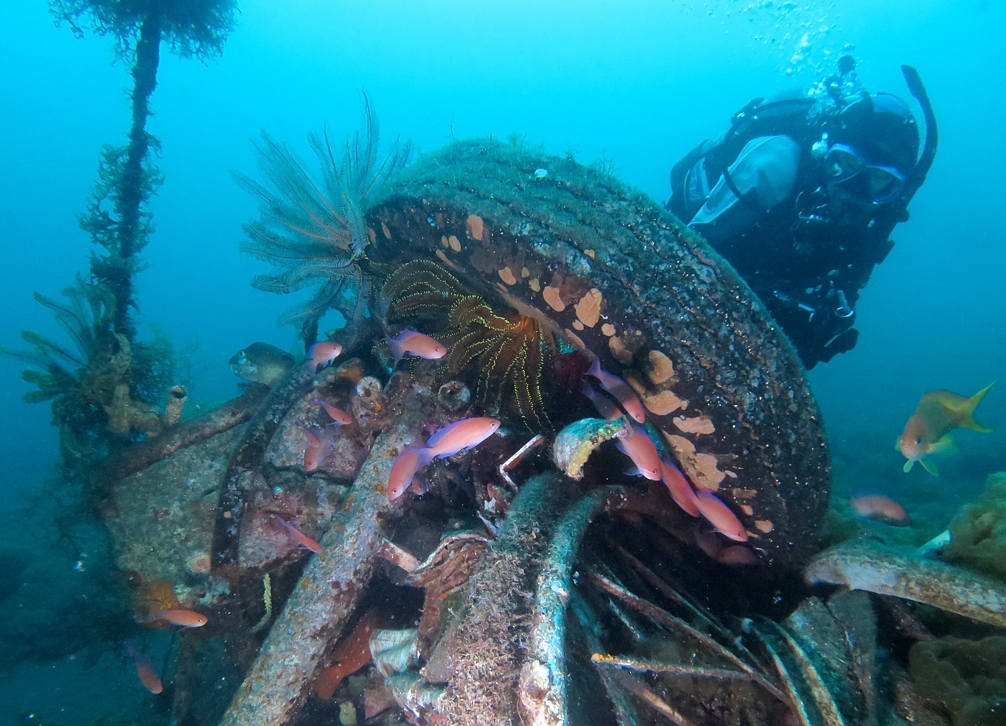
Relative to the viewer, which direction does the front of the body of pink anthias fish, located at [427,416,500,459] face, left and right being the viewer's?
facing to the right of the viewer

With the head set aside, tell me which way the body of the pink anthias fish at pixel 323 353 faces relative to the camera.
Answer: to the viewer's right

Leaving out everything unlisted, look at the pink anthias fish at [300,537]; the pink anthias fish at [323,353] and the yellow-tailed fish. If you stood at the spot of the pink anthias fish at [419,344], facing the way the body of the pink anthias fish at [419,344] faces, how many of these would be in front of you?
1

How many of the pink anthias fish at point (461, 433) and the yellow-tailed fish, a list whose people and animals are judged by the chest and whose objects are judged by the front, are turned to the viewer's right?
1

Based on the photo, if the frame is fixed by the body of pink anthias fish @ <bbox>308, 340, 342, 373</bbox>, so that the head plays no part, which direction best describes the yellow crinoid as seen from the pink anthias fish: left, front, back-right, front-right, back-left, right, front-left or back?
front-right

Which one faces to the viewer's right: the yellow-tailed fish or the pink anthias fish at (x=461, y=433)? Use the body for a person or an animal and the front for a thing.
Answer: the pink anthias fish

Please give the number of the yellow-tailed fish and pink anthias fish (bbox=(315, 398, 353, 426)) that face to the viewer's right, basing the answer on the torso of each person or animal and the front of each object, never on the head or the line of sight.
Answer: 1

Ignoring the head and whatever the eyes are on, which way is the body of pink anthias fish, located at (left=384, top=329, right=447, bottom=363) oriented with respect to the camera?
to the viewer's right
